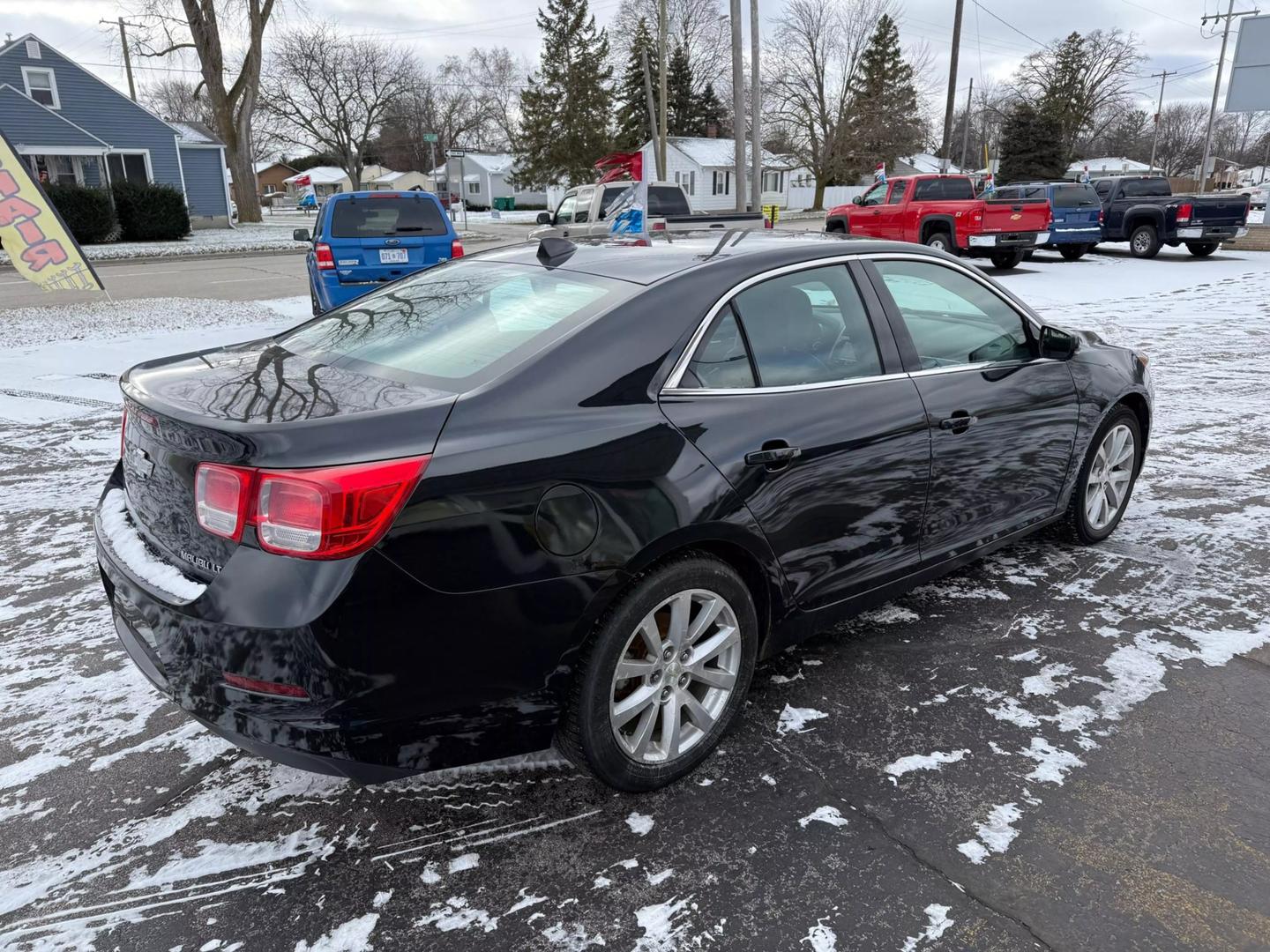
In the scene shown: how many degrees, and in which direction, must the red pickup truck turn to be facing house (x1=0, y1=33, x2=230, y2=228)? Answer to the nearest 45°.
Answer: approximately 45° to its left

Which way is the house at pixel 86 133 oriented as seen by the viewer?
toward the camera

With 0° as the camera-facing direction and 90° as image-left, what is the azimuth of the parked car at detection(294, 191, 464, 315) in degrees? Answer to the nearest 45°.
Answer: approximately 180°

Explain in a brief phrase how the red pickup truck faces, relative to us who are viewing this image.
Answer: facing away from the viewer and to the left of the viewer

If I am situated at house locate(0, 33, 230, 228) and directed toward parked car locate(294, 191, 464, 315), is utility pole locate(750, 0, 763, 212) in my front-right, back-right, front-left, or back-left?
front-left

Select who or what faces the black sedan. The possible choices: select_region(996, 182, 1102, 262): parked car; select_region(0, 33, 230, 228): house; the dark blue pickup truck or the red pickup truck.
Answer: the house

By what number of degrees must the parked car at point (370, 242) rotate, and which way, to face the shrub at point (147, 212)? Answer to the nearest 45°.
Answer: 0° — it already faces it

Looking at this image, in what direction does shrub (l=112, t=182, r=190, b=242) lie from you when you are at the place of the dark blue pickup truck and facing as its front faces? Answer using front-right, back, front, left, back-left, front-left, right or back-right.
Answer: front-left

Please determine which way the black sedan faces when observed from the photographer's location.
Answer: facing away from the viewer and to the right of the viewer

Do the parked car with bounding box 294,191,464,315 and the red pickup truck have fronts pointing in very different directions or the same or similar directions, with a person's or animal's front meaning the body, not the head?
same or similar directions

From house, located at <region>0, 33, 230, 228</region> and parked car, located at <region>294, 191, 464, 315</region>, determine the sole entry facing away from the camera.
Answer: the parked car

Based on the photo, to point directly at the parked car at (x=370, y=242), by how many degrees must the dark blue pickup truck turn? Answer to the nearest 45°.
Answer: approximately 90° to its left

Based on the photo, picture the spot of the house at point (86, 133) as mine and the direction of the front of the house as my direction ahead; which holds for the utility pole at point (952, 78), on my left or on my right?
on my left

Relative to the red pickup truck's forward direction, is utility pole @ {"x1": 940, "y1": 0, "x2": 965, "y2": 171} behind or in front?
in front

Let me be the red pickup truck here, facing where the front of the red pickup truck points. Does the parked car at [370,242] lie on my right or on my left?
on my left
